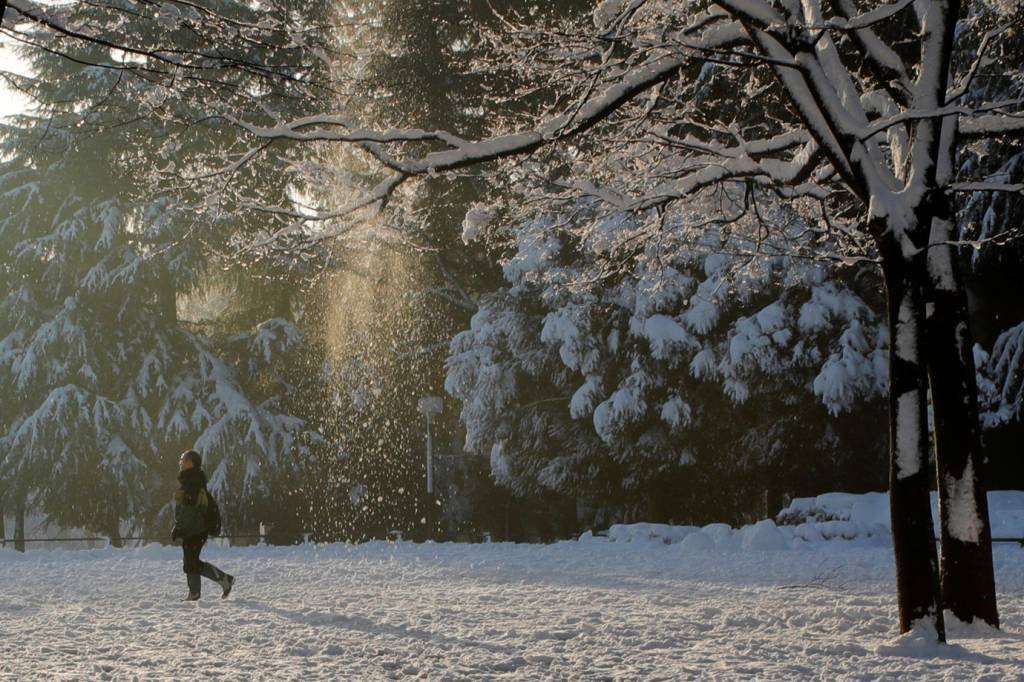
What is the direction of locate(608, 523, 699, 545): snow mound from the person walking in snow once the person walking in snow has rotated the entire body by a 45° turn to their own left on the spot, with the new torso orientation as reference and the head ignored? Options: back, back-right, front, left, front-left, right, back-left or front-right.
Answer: back

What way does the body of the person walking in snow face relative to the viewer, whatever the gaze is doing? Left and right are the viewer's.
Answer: facing to the left of the viewer

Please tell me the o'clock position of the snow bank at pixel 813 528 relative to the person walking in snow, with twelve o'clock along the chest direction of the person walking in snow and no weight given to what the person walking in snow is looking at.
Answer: The snow bank is roughly at 5 o'clock from the person walking in snow.

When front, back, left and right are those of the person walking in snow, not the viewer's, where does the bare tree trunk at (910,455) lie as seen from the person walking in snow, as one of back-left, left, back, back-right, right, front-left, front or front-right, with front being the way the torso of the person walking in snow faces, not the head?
back-left

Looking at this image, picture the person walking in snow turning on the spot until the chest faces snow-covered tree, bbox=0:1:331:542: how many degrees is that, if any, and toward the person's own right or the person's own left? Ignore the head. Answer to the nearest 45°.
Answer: approximately 90° to the person's own right

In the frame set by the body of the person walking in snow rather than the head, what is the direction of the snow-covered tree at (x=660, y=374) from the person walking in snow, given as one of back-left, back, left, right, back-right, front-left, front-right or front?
back-right
